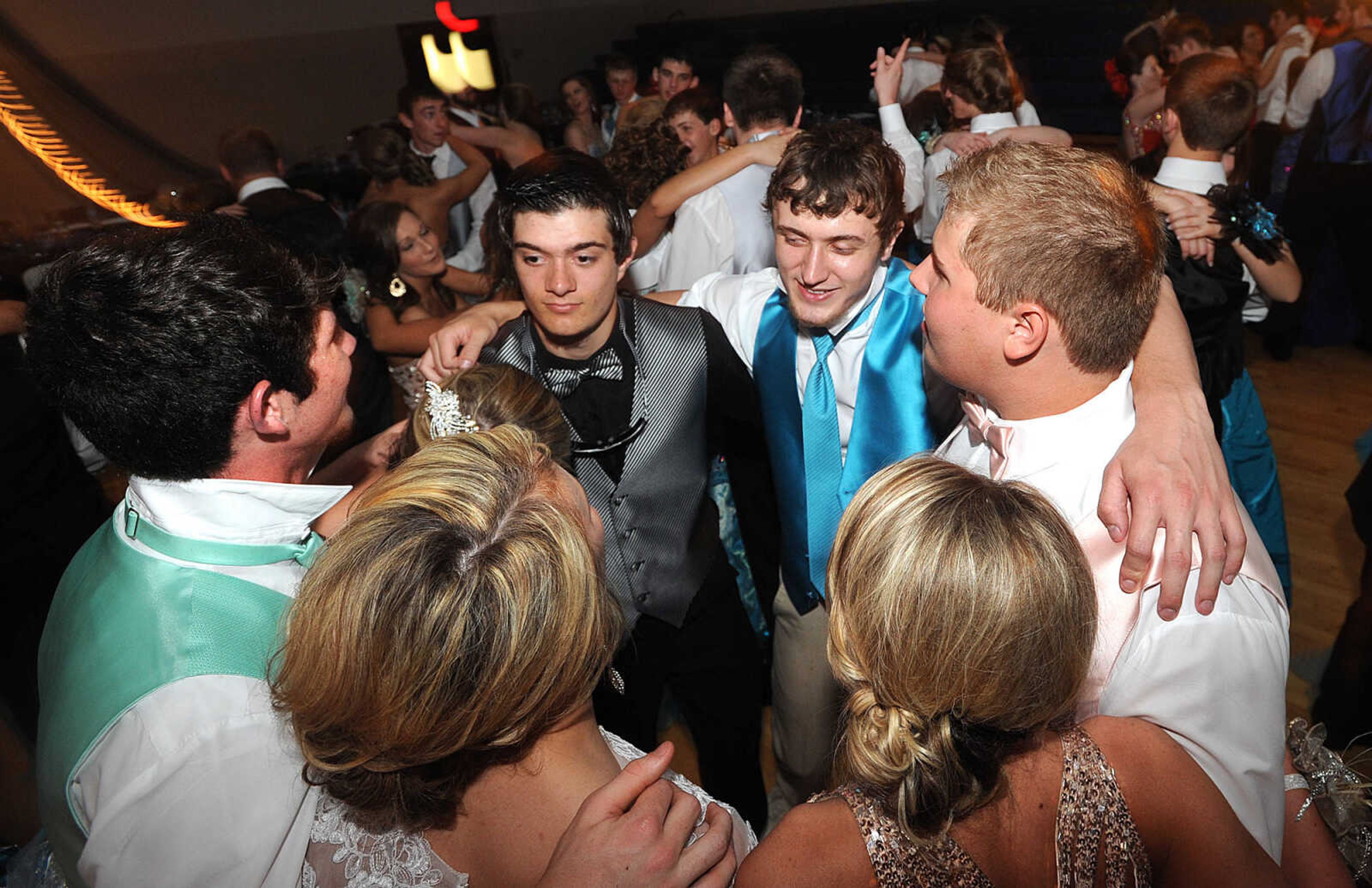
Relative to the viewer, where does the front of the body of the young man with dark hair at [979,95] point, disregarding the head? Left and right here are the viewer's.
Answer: facing away from the viewer and to the left of the viewer

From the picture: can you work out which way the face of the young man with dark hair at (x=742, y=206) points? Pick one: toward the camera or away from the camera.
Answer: away from the camera

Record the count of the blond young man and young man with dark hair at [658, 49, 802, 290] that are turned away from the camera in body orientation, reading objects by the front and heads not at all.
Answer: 1

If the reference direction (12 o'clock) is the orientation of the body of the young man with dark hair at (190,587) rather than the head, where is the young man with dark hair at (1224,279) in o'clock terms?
the young man with dark hair at (1224,279) is roughly at 1 o'clock from the young man with dark hair at (190,587).

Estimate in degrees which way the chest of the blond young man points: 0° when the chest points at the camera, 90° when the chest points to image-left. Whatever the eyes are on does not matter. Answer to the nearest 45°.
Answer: approximately 90°

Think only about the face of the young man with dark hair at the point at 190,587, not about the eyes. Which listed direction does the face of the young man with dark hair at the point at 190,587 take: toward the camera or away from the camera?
away from the camera

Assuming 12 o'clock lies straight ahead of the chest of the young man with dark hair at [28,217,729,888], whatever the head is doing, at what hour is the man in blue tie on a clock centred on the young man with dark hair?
The man in blue tie is roughly at 1 o'clock from the young man with dark hair.

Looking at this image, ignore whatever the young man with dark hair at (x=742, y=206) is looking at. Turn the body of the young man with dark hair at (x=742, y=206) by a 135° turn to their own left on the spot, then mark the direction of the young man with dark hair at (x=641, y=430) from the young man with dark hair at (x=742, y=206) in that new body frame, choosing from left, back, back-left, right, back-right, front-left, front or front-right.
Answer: front-left

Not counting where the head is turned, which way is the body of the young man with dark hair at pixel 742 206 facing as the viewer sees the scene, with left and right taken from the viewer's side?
facing away from the viewer

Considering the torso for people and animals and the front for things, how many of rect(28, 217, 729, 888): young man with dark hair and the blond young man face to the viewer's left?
1
